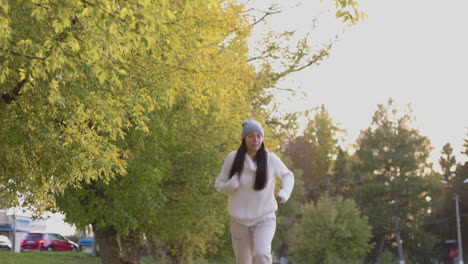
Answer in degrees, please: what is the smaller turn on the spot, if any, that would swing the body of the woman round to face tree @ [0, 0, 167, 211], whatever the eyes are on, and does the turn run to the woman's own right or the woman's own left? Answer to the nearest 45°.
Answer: approximately 135° to the woman's own right

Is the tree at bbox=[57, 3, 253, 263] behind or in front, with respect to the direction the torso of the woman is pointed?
behind

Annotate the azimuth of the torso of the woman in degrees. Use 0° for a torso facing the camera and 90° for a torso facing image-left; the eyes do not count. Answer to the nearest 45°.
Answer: approximately 0°
